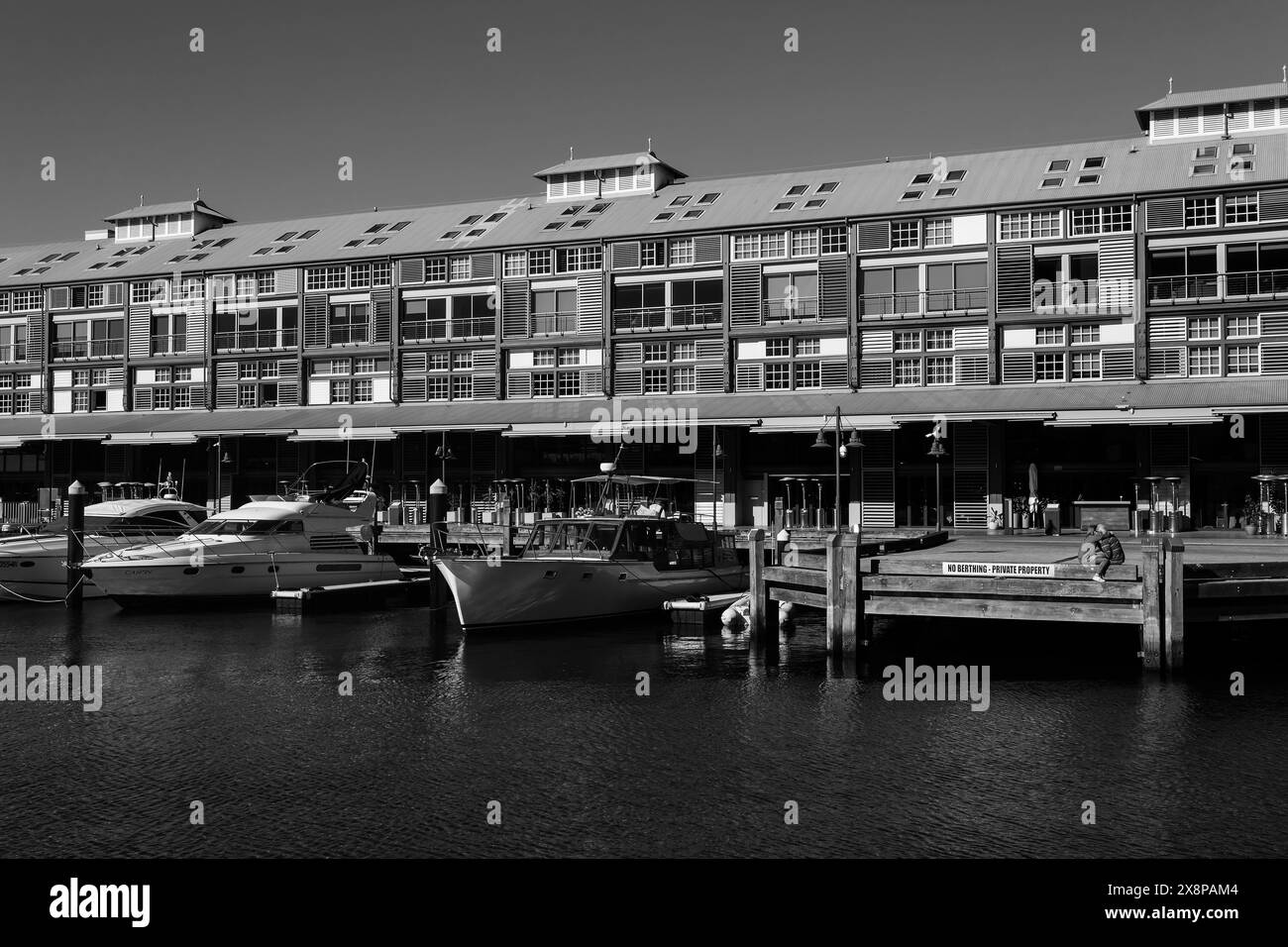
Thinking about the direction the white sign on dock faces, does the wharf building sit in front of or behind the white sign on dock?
behind

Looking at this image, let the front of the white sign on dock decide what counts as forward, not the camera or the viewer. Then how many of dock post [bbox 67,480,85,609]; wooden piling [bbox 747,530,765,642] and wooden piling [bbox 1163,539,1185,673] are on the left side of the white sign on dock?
1

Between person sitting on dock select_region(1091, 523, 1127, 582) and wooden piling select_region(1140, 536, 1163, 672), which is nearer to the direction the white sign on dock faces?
the wooden piling

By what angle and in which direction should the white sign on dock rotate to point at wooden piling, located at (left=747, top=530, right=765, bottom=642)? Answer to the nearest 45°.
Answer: approximately 135° to its right

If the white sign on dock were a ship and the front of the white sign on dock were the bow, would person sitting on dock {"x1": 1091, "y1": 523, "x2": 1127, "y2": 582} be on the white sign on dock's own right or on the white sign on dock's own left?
on the white sign on dock's own left

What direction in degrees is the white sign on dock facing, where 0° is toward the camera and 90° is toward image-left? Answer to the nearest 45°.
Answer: approximately 0°

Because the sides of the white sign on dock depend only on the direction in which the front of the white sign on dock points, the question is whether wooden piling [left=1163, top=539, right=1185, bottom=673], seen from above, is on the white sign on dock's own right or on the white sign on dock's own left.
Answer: on the white sign on dock's own left

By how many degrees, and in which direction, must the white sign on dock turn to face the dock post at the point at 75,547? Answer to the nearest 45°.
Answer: approximately 90° to its right

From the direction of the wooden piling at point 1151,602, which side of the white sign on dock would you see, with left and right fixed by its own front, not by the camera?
left

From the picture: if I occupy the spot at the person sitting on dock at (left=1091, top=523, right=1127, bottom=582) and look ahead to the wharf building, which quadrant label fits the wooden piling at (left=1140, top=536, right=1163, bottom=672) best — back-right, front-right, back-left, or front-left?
back-right

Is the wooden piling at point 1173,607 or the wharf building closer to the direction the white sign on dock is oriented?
the wooden piling
